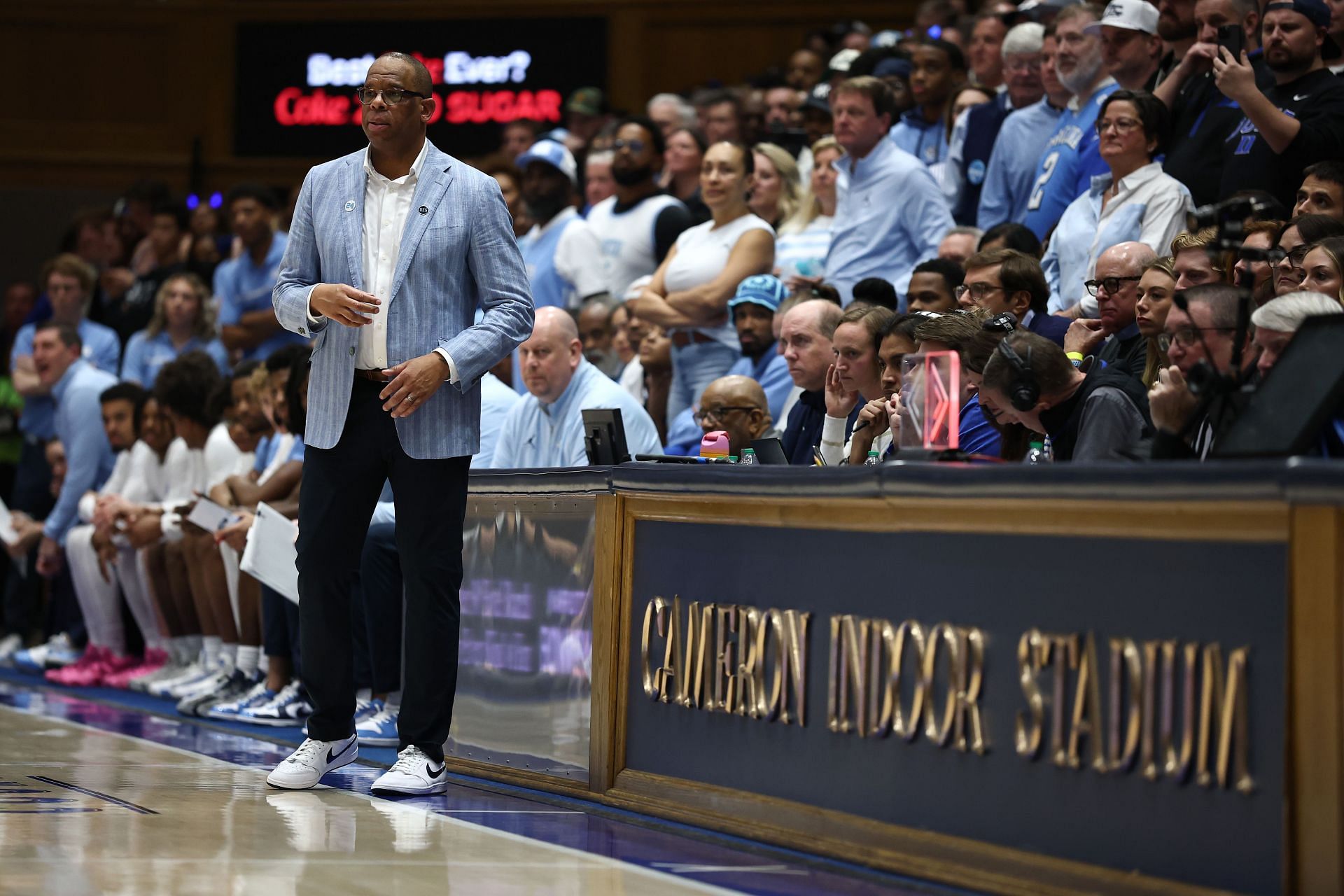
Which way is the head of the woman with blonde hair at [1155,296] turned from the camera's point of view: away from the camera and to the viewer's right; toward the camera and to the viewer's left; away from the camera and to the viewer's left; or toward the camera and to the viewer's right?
toward the camera and to the viewer's left

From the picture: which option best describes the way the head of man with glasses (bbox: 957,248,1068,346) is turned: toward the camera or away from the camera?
toward the camera

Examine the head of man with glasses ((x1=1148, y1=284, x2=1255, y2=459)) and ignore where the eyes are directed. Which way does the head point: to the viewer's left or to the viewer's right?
to the viewer's left

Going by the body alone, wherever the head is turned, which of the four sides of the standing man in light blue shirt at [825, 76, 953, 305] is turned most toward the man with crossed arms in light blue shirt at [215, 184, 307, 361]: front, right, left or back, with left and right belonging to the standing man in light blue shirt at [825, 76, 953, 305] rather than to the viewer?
right

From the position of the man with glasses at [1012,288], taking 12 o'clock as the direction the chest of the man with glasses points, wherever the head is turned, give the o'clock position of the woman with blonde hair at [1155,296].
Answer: The woman with blonde hair is roughly at 8 o'clock from the man with glasses.

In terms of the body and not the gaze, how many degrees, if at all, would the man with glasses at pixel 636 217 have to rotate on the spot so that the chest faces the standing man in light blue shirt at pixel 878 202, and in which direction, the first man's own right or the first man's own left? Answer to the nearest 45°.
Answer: approximately 90° to the first man's own left

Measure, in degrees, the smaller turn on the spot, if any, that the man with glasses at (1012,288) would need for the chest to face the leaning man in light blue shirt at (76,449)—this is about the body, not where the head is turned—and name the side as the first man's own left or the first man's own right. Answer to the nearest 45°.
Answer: approximately 45° to the first man's own right

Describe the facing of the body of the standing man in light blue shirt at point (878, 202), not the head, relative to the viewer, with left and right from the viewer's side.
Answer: facing the viewer and to the left of the viewer

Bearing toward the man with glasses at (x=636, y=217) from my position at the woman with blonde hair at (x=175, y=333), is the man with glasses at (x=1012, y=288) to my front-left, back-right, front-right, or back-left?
front-right

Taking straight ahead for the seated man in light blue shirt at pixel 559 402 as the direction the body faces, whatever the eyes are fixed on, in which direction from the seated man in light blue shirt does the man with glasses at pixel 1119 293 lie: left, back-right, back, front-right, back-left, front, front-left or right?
left

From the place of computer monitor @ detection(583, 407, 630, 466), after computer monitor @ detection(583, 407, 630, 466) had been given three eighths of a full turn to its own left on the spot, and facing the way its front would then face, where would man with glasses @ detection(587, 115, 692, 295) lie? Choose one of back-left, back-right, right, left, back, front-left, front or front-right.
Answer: right

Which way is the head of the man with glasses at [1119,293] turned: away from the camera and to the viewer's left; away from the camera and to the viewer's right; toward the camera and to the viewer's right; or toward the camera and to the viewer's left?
toward the camera and to the viewer's left

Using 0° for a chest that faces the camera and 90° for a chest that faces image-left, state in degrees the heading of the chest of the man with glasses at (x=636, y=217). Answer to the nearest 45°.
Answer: approximately 45°

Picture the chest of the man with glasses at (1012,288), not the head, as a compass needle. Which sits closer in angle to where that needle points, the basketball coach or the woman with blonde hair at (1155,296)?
the basketball coach

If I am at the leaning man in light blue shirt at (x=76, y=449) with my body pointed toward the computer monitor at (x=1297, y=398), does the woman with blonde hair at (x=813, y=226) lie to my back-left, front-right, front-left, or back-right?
front-left
